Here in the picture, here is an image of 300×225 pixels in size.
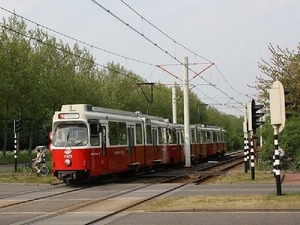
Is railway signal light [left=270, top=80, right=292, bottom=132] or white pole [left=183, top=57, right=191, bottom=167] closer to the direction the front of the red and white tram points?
the railway signal light

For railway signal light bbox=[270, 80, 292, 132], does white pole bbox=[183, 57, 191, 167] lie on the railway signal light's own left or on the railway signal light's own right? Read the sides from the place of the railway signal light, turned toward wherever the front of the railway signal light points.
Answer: on the railway signal light's own left

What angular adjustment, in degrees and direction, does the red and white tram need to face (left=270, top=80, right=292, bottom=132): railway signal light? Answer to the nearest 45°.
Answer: approximately 90° to its left

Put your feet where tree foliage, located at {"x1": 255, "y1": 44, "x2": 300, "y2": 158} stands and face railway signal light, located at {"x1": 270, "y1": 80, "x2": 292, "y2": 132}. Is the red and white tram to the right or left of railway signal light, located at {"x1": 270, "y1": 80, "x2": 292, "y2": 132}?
right

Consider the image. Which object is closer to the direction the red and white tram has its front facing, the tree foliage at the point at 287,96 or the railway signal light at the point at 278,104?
the railway signal light

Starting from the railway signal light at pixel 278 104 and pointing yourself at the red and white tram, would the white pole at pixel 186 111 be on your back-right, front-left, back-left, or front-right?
front-right

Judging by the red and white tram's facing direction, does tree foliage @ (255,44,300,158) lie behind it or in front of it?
behind

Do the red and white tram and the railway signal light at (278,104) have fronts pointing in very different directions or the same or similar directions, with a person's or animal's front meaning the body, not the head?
very different directions

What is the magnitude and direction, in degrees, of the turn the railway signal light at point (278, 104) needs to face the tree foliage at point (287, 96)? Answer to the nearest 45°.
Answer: approximately 45° to its left

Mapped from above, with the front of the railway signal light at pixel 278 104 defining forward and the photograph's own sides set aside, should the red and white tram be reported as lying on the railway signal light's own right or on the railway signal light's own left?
on the railway signal light's own left

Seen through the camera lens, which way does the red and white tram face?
facing the viewer and to the left of the viewer
